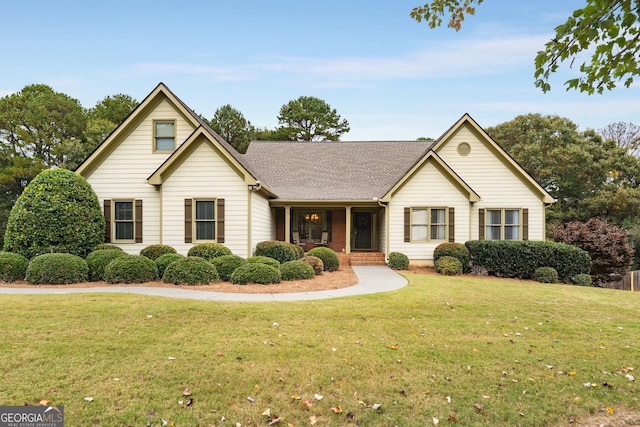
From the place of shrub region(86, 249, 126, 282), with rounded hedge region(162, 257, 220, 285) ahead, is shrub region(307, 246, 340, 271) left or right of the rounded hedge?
left

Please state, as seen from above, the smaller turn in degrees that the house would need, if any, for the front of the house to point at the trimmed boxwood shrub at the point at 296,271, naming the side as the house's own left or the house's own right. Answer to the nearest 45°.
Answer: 0° — it already faces it

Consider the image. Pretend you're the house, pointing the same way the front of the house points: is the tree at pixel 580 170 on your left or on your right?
on your left

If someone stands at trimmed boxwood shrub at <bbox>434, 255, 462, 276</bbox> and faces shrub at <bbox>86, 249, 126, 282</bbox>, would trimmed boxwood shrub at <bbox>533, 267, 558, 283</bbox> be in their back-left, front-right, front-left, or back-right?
back-left

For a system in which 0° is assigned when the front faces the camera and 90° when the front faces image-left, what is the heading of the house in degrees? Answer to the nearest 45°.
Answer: approximately 0°

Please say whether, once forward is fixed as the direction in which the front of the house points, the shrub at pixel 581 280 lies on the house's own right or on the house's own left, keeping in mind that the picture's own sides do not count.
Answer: on the house's own left

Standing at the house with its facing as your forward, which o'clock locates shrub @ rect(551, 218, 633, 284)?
The shrub is roughly at 9 o'clock from the house.

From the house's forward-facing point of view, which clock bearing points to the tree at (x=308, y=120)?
The tree is roughly at 6 o'clock from the house.
